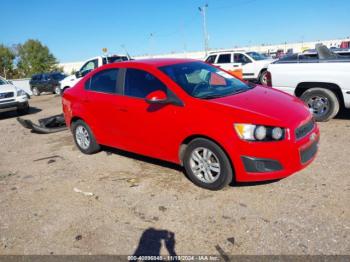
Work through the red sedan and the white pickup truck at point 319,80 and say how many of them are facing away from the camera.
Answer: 0

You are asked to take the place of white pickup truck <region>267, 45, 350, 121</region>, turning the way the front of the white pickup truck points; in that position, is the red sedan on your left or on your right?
on your right

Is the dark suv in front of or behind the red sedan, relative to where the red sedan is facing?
behind

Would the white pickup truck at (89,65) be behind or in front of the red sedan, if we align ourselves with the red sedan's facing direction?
behind

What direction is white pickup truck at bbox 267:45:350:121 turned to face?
to the viewer's right

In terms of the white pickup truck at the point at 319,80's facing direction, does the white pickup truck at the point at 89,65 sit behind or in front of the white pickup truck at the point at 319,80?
behind

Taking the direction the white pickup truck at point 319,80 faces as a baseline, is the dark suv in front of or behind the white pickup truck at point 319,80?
behind

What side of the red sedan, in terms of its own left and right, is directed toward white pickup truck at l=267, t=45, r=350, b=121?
left
